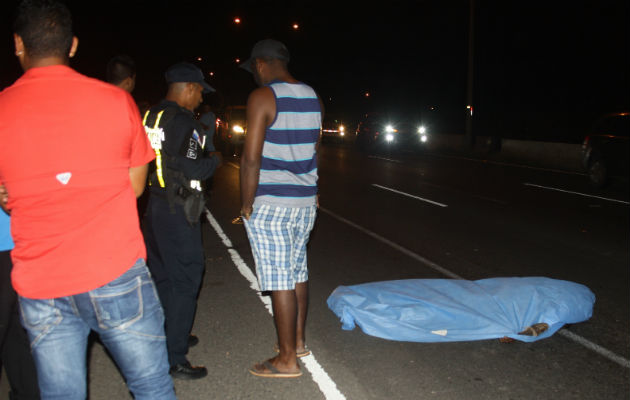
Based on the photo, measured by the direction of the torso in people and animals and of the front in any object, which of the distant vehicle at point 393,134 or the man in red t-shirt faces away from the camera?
the man in red t-shirt

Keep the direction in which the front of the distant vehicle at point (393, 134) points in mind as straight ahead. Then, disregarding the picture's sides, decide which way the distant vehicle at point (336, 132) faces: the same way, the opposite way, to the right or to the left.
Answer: the same way

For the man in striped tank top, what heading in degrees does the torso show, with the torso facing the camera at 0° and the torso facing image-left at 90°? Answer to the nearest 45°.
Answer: approximately 135°

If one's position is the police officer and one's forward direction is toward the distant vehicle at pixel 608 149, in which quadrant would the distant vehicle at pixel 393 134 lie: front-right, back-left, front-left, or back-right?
front-left

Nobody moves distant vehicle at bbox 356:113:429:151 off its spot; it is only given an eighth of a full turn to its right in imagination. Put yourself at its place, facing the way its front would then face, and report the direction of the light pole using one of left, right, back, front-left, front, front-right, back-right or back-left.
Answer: left

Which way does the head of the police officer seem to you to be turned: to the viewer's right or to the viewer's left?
to the viewer's right

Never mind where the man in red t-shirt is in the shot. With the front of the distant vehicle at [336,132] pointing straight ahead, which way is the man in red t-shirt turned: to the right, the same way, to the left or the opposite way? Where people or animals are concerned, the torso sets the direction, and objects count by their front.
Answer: the opposite way

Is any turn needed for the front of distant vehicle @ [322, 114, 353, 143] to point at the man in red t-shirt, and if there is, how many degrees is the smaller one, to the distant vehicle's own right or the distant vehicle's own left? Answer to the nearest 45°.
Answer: approximately 45° to the distant vehicle's own right

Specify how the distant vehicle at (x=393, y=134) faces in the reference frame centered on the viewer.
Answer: facing the viewer and to the right of the viewer

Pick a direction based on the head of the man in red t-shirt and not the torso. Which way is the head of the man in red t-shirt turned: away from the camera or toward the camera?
away from the camera

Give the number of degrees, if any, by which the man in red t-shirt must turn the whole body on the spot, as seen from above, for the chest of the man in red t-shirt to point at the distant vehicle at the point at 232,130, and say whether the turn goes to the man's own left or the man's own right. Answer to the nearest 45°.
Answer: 0° — they already face it

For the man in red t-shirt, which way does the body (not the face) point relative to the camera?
away from the camera

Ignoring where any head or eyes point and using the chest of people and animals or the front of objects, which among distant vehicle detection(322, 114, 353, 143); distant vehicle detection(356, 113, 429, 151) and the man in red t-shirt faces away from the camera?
the man in red t-shirt

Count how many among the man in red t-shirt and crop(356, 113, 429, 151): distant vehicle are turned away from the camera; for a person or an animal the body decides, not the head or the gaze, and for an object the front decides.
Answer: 1

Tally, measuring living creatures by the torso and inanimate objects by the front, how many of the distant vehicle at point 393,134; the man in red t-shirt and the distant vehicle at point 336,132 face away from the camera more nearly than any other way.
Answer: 1

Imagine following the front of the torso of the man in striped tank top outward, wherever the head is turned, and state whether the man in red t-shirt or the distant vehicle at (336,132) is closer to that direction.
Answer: the distant vehicle
